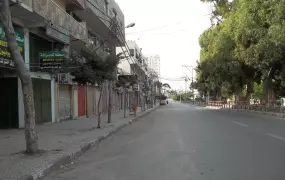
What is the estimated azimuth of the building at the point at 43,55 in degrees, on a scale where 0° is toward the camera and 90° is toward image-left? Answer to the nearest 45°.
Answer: approximately 315°
